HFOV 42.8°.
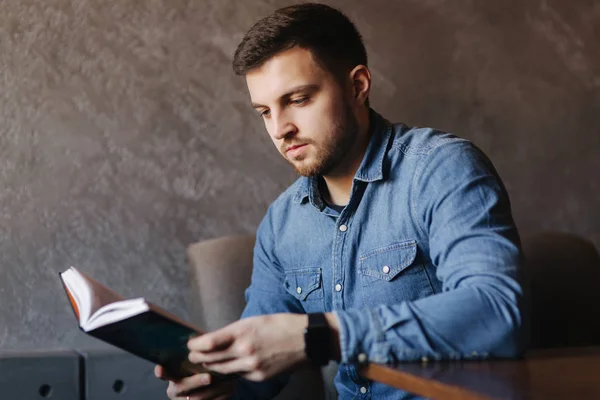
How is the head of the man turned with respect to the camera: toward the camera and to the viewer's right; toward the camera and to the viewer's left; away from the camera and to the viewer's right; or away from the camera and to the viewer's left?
toward the camera and to the viewer's left

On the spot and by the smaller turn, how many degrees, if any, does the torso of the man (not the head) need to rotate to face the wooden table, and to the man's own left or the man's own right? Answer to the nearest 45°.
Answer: approximately 45° to the man's own left

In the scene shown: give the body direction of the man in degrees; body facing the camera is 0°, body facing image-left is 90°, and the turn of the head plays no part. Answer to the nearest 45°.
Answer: approximately 45°
